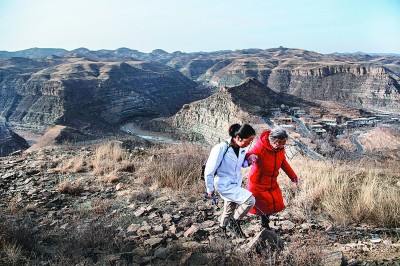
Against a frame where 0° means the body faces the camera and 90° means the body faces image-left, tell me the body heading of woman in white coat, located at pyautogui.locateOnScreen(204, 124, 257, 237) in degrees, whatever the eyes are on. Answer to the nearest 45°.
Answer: approximately 315°

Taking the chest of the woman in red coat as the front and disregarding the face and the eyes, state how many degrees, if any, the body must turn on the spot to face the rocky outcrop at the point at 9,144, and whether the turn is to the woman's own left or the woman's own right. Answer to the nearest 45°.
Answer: approximately 180°

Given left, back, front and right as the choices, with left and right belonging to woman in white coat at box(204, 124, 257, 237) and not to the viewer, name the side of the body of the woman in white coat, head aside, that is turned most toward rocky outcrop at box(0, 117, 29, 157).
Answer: back

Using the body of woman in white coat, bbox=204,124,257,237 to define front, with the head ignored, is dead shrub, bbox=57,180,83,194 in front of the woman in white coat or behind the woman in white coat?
behind
